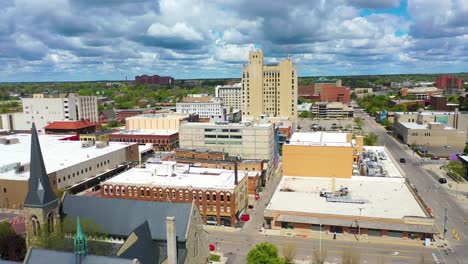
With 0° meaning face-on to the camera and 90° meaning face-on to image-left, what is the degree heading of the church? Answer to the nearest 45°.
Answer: approximately 90°

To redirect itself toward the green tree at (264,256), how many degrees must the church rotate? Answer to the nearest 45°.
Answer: approximately 180°
